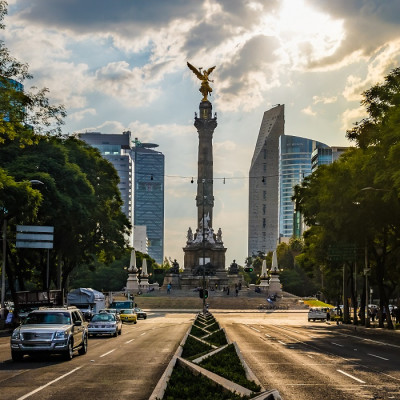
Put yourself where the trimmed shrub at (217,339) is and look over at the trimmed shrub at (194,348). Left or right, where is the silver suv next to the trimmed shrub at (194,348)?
right

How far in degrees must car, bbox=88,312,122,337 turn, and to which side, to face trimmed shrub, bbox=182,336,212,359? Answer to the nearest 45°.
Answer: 0° — it already faces it

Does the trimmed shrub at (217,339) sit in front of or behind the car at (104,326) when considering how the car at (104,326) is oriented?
in front

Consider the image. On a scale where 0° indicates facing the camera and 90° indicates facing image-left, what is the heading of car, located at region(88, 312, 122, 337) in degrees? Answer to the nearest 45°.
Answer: approximately 0°

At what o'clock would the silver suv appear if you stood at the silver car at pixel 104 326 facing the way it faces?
The silver suv is roughly at 12 o'clock from the silver car.

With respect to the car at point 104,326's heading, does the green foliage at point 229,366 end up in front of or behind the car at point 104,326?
in front

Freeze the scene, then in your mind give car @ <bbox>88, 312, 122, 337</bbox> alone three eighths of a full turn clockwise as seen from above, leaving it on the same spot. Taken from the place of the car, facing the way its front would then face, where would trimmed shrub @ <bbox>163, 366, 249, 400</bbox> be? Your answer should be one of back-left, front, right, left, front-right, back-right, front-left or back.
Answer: back-left
